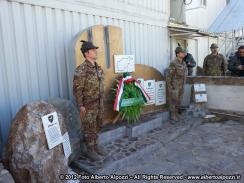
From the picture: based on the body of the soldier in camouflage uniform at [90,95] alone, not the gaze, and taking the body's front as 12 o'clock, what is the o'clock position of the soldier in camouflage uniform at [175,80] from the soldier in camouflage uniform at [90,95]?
the soldier in camouflage uniform at [175,80] is roughly at 9 o'clock from the soldier in camouflage uniform at [90,95].

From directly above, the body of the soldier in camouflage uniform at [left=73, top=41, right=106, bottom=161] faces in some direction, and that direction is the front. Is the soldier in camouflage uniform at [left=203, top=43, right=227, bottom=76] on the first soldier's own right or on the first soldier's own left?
on the first soldier's own left

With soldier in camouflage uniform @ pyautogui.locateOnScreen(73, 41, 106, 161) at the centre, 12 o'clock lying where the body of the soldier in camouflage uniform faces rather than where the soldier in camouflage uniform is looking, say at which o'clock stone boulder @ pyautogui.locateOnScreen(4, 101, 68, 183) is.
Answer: The stone boulder is roughly at 3 o'clock from the soldier in camouflage uniform.

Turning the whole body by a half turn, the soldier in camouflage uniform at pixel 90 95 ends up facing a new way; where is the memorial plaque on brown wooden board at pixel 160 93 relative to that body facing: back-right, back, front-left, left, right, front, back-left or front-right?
right

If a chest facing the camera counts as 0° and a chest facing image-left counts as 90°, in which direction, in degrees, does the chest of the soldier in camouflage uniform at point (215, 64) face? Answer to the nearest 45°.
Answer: approximately 0°

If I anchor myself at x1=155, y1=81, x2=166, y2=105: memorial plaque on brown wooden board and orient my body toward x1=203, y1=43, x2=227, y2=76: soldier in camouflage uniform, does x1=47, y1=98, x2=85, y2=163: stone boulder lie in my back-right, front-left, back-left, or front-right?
back-right

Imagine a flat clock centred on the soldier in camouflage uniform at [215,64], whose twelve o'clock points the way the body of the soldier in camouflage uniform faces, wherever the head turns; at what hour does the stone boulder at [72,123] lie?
The stone boulder is roughly at 1 o'clock from the soldier in camouflage uniform.

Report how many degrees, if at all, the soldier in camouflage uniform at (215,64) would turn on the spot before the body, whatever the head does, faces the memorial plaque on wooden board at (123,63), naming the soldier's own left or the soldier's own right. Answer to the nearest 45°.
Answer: approximately 45° to the soldier's own right

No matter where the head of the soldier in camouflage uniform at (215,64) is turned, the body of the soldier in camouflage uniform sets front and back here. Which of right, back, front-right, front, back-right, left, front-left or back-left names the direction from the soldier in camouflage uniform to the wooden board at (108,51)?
front-right

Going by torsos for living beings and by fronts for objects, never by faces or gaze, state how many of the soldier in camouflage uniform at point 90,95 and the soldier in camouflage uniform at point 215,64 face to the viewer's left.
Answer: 0

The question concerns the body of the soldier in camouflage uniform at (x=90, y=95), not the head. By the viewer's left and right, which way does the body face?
facing the viewer and to the right of the viewer

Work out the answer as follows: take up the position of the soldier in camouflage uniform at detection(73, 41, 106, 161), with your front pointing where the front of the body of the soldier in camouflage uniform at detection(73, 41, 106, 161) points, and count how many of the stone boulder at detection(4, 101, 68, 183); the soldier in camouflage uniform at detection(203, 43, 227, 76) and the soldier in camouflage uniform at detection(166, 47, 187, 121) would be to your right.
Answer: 1

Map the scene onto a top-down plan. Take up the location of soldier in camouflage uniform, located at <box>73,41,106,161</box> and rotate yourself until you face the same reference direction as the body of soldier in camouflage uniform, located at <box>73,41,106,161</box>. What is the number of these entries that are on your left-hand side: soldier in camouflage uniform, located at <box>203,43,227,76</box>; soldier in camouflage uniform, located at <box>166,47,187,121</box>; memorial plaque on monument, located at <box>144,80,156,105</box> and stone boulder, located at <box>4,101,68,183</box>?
3
